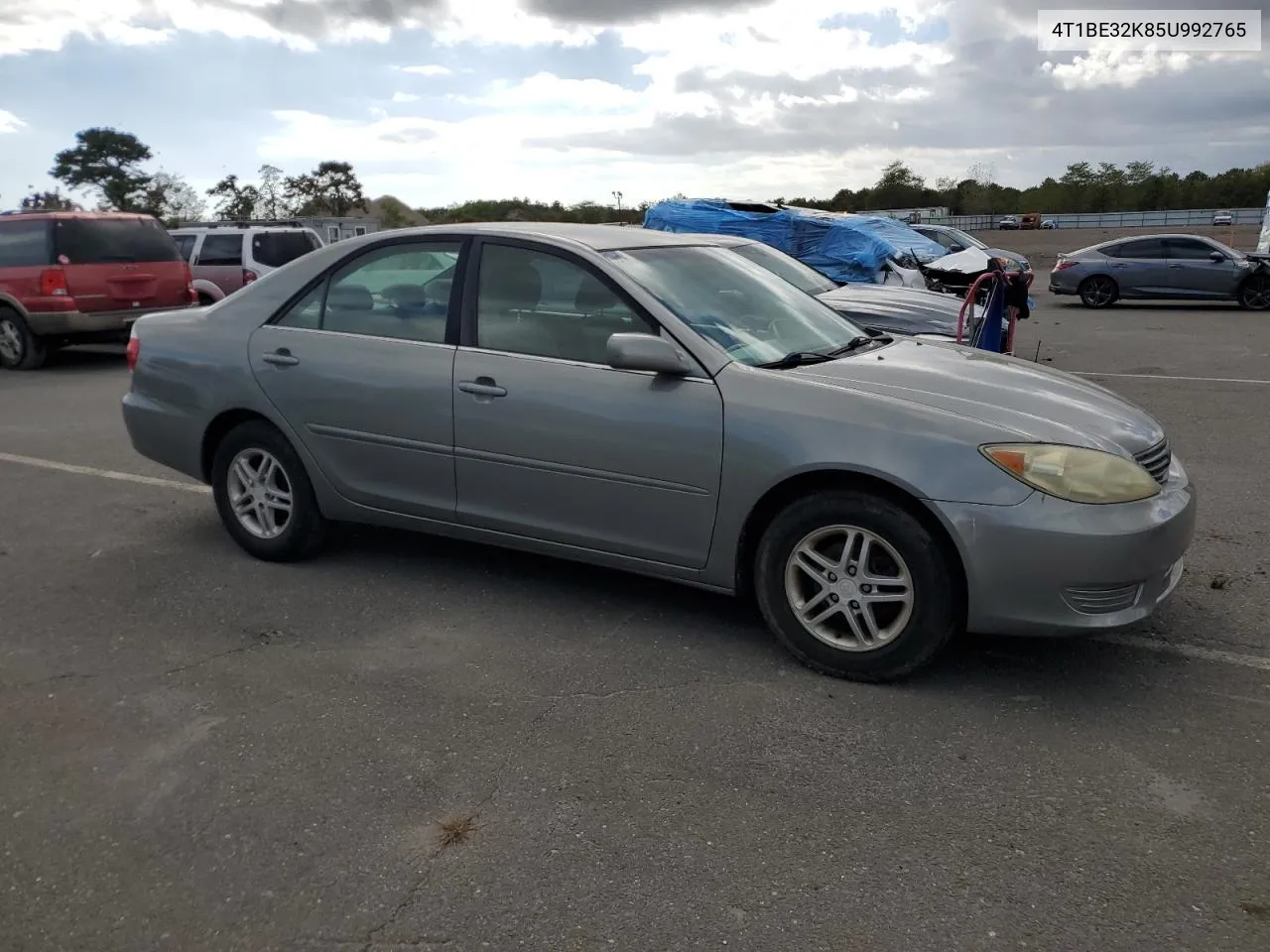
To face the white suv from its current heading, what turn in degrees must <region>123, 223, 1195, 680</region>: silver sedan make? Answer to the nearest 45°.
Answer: approximately 180°

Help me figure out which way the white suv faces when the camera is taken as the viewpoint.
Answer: facing away from the viewer and to the left of the viewer

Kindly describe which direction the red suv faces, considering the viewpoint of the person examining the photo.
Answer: facing away from the viewer and to the left of the viewer

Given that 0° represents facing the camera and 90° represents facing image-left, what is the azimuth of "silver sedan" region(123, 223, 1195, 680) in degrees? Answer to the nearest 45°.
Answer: approximately 315°

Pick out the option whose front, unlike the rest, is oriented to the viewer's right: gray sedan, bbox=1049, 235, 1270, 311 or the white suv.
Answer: the gray sedan

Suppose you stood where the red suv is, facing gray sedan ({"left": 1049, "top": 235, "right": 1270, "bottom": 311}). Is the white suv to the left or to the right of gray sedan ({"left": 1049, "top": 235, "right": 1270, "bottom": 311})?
left

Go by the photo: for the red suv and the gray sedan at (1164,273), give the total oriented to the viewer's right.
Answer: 1

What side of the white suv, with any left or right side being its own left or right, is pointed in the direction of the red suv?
left

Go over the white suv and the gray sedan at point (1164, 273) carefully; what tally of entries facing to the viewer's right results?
1

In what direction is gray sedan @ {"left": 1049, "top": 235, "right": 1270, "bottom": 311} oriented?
to the viewer's right

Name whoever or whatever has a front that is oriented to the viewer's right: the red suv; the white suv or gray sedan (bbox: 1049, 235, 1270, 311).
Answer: the gray sedan

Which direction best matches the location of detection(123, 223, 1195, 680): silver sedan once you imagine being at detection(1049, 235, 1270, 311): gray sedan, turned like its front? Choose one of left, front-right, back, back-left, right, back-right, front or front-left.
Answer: right

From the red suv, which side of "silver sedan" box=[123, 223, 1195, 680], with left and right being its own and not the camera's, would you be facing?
back
